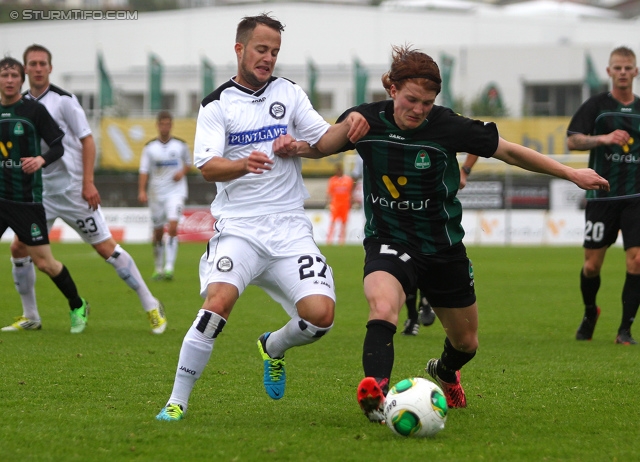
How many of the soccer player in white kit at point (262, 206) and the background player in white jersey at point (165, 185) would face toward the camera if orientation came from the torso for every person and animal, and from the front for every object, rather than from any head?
2

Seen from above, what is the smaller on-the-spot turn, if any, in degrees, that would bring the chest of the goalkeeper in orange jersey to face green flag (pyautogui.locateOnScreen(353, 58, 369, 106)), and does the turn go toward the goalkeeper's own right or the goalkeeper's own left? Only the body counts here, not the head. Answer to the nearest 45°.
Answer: approximately 180°

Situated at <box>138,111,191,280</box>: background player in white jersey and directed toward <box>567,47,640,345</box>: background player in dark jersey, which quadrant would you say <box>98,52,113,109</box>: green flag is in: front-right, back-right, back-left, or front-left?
back-left

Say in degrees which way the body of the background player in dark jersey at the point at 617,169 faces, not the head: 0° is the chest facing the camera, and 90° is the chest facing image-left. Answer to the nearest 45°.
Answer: approximately 0°

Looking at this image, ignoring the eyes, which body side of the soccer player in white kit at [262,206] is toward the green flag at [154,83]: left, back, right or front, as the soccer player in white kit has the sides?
back
